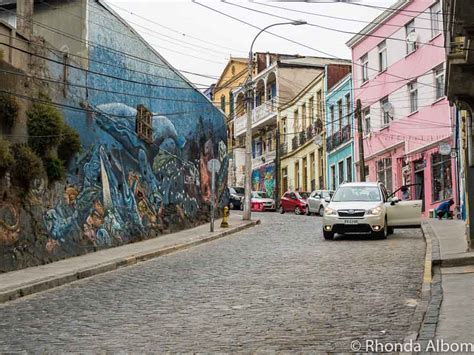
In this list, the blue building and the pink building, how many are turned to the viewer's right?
0

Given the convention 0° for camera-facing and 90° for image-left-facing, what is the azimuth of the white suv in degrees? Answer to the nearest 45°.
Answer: approximately 0°

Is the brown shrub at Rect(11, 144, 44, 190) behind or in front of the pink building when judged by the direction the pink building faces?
in front

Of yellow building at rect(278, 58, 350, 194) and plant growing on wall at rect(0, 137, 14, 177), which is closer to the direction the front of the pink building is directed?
the plant growing on wall

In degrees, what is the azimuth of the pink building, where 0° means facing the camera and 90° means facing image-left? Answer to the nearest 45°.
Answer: approximately 45°

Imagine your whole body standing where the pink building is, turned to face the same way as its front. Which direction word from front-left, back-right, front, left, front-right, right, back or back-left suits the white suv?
front-left

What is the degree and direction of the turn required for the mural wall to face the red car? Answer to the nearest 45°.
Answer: approximately 90° to its left

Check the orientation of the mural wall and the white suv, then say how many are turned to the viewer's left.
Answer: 0

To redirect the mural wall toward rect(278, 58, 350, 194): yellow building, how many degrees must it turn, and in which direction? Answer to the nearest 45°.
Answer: approximately 90° to its left

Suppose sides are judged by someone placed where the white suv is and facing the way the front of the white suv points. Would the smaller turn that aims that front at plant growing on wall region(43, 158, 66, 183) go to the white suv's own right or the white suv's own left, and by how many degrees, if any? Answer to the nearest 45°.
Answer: approximately 45° to the white suv's own right

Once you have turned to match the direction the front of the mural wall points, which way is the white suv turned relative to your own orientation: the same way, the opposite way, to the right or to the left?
to the right

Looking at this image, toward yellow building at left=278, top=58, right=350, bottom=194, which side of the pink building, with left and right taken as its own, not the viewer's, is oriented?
right

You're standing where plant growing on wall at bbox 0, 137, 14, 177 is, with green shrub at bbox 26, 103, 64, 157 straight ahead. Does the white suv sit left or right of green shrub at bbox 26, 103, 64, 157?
right

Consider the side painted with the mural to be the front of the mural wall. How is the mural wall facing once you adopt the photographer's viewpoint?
facing the viewer and to the right of the viewer
